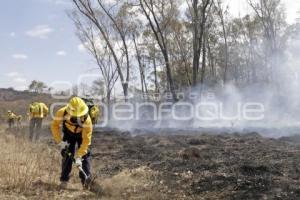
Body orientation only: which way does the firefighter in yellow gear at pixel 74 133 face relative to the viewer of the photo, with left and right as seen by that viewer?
facing the viewer

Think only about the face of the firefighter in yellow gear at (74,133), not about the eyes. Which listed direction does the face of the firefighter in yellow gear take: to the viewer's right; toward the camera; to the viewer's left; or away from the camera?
toward the camera

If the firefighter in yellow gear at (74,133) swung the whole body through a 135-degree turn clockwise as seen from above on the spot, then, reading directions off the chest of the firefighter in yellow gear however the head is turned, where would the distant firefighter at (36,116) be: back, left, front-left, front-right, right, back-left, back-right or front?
front-right
